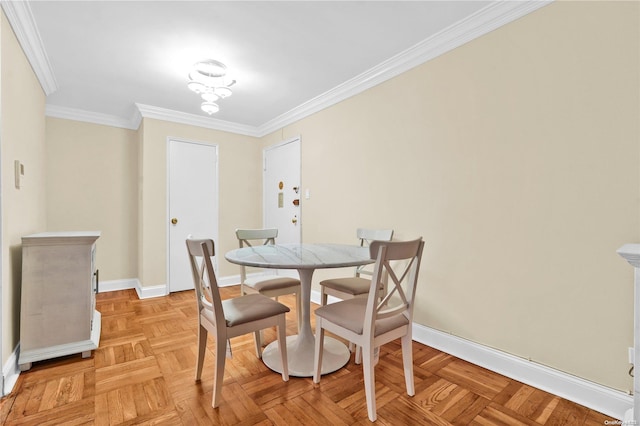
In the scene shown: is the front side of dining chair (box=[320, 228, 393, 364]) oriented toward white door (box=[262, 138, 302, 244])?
no

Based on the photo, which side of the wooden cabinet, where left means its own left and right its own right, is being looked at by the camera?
right

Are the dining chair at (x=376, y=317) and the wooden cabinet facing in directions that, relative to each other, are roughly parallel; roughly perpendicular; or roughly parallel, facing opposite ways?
roughly perpendicular

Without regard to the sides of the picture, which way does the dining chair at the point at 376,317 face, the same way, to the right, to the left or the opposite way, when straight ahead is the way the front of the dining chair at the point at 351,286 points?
to the right

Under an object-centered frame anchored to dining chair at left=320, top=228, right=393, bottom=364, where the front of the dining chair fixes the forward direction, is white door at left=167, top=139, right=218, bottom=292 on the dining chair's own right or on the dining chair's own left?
on the dining chair's own right

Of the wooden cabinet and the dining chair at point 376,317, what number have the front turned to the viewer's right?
1

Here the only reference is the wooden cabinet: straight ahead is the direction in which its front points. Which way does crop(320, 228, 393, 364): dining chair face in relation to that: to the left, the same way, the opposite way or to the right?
the opposite way

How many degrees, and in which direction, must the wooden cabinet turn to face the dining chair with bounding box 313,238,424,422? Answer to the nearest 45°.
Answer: approximately 45° to its right

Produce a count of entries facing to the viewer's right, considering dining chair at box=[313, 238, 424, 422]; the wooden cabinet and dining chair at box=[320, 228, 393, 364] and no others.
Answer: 1

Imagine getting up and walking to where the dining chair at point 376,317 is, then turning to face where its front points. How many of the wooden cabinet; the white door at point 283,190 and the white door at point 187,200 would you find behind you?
0

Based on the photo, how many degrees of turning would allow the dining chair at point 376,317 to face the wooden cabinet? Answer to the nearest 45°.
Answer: approximately 45° to its left

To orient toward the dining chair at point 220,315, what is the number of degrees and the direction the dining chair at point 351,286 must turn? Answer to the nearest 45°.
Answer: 0° — it already faces it

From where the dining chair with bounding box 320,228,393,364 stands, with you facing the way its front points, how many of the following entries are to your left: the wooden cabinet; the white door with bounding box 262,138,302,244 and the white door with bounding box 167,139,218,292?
0

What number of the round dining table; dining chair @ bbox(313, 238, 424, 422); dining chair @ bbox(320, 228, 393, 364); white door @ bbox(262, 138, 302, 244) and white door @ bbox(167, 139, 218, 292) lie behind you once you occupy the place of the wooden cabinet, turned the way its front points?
0

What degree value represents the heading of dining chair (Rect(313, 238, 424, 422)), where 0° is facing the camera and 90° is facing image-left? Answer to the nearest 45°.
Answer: approximately 135°

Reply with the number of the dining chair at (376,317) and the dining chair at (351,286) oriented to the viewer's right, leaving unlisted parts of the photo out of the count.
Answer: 0

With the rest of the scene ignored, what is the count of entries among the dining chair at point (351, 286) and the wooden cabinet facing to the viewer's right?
1
